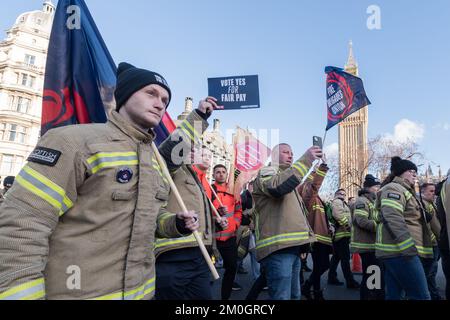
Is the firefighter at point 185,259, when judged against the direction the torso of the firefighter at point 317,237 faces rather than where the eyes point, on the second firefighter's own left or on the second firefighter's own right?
on the second firefighter's own right

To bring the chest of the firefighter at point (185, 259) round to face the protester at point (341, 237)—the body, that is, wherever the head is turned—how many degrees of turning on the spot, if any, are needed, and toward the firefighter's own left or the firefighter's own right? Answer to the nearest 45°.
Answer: approximately 90° to the firefighter's own left

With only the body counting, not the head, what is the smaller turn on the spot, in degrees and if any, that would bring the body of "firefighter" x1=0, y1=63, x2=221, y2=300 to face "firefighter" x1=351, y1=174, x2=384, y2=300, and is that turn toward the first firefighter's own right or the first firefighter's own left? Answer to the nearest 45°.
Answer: approximately 90° to the first firefighter's own left

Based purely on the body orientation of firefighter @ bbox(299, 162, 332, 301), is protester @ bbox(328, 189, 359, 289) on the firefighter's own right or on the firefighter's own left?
on the firefighter's own left

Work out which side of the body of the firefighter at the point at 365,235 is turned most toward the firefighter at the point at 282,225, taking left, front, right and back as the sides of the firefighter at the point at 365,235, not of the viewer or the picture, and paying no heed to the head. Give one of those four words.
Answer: right

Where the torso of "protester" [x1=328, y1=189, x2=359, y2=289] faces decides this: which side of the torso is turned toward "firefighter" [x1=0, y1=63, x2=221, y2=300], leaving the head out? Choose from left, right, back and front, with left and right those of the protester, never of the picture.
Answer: right
